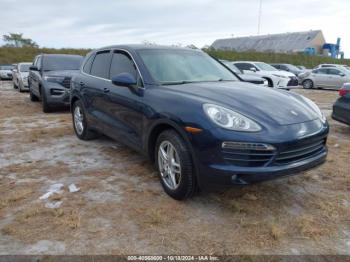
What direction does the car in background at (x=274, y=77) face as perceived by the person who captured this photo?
facing the viewer and to the right of the viewer

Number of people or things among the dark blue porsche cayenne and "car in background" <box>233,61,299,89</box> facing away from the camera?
0

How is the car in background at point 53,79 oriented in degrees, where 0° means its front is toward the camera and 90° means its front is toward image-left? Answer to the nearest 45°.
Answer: approximately 315°

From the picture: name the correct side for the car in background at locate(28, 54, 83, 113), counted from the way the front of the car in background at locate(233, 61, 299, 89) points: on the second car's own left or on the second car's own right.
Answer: on the second car's own right

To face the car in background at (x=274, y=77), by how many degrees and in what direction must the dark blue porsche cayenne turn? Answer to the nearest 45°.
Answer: approximately 135° to its left
